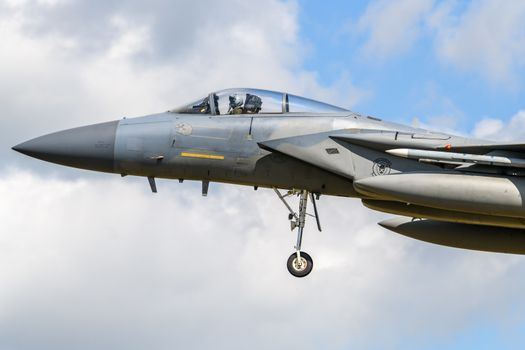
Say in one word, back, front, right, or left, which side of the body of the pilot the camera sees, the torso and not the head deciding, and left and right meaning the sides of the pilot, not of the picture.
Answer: left

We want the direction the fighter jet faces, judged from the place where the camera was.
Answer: facing to the left of the viewer
